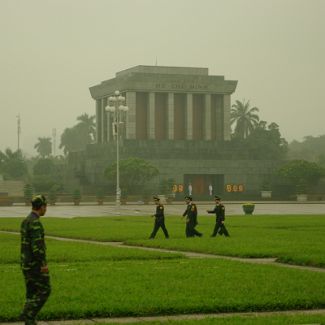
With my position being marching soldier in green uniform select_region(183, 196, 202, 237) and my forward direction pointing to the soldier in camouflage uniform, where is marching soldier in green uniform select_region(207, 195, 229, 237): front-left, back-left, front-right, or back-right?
back-left

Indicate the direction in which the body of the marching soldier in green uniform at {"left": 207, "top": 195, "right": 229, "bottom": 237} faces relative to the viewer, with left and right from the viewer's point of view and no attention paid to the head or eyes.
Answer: facing to the left of the viewer

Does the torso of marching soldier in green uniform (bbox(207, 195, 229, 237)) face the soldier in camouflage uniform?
no

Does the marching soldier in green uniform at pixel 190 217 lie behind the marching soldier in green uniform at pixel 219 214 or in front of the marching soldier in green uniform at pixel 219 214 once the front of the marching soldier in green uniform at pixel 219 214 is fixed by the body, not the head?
in front

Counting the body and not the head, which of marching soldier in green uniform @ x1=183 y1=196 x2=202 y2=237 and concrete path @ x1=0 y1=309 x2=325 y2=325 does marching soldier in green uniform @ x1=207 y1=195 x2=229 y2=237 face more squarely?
the marching soldier in green uniform

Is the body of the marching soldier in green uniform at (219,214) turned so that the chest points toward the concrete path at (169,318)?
no
